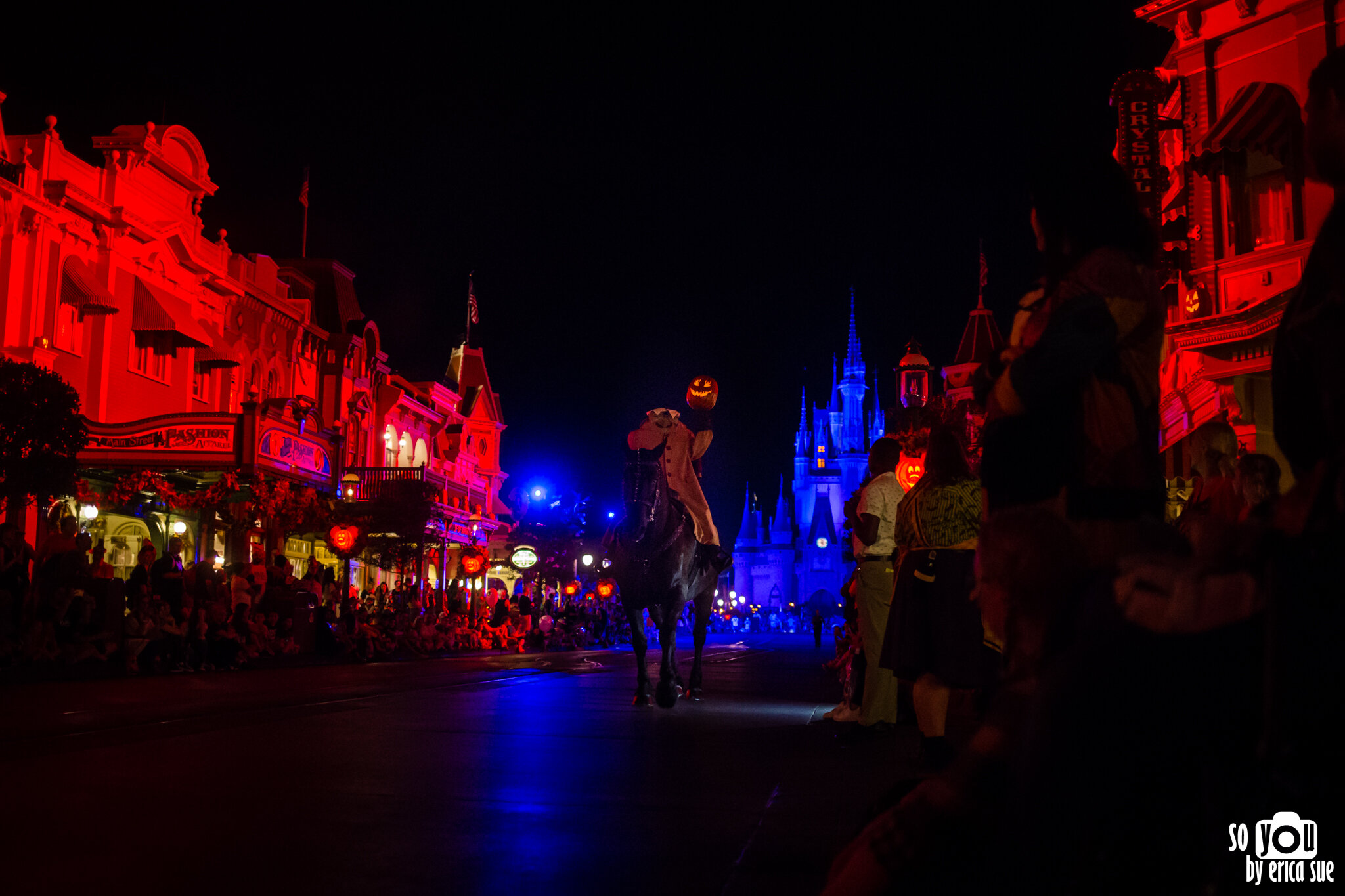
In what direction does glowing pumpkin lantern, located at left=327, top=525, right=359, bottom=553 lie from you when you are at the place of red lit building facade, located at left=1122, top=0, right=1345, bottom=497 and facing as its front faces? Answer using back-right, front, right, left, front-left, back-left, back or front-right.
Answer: front-right

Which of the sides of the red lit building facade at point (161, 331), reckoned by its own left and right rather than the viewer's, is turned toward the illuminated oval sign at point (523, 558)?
left

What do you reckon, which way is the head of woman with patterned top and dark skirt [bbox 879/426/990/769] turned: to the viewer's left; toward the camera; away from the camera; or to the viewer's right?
away from the camera

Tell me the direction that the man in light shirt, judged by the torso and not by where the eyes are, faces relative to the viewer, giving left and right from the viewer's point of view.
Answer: facing away from the viewer and to the left of the viewer

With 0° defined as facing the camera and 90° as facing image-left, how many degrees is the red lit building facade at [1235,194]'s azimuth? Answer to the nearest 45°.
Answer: approximately 45°

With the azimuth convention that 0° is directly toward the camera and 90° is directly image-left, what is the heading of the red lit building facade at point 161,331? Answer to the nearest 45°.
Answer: approximately 315°

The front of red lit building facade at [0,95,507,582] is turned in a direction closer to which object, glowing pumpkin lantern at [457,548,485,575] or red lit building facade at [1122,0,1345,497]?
the red lit building facade

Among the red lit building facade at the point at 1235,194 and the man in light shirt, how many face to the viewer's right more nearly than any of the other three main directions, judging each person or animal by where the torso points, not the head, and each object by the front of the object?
0

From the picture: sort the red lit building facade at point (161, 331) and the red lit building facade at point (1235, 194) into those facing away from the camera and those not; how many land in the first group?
0

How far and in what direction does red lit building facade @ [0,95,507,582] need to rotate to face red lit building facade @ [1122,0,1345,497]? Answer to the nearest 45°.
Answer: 0° — it already faces it

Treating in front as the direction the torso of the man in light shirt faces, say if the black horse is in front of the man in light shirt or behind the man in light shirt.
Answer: in front

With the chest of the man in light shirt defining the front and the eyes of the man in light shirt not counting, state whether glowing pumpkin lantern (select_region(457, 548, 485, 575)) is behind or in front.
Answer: in front
